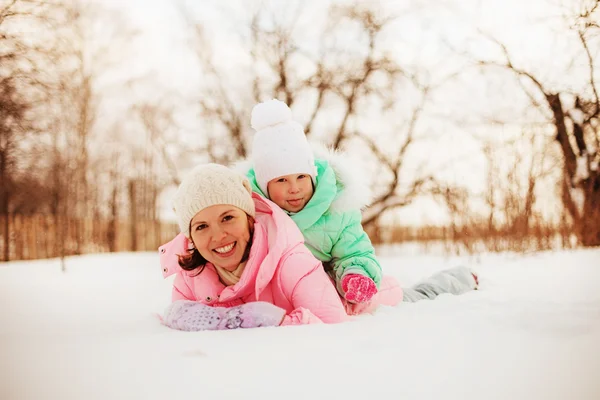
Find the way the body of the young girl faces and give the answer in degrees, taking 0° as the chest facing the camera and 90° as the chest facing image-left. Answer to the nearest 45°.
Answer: approximately 45°
